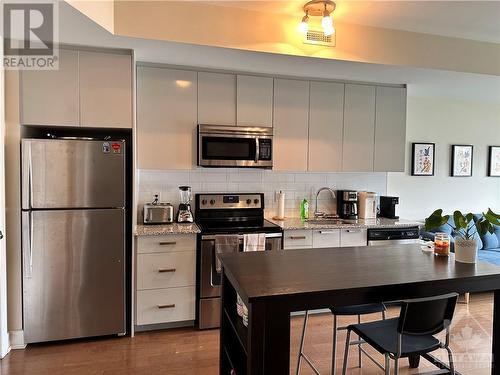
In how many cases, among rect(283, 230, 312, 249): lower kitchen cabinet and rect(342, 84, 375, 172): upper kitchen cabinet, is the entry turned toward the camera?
2

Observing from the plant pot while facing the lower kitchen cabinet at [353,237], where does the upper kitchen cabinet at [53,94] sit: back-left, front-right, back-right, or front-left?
front-left

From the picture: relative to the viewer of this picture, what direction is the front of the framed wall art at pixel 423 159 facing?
facing the viewer

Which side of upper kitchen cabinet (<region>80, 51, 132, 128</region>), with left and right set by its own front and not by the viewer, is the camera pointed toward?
front

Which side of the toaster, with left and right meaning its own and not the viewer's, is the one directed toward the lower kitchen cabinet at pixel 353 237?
left

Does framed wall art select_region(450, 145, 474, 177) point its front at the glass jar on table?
yes

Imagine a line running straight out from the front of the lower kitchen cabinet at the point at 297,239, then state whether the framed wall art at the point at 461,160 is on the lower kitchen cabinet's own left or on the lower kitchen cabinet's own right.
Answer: on the lower kitchen cabinet's own left

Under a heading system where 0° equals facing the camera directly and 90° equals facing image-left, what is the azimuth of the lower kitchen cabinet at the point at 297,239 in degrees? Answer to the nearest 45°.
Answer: approximately 0°

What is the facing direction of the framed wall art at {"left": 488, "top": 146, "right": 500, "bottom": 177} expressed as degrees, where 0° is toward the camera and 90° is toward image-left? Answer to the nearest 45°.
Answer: approximately 315°

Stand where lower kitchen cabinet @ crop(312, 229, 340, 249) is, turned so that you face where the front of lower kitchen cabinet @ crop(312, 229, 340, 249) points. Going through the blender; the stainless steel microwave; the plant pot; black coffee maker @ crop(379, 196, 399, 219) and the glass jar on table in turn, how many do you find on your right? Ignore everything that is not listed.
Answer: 2

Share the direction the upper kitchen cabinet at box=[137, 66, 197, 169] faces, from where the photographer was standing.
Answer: facing the viewer

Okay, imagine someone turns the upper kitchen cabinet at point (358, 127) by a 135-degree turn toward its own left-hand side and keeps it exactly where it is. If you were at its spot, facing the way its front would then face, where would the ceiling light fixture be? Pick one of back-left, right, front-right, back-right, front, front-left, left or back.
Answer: back-right

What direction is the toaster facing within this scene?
toward the camera

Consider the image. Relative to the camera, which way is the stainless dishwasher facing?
toward the camera

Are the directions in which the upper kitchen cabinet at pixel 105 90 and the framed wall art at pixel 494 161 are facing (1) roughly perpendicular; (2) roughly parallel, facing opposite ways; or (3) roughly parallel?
roughly parallel
